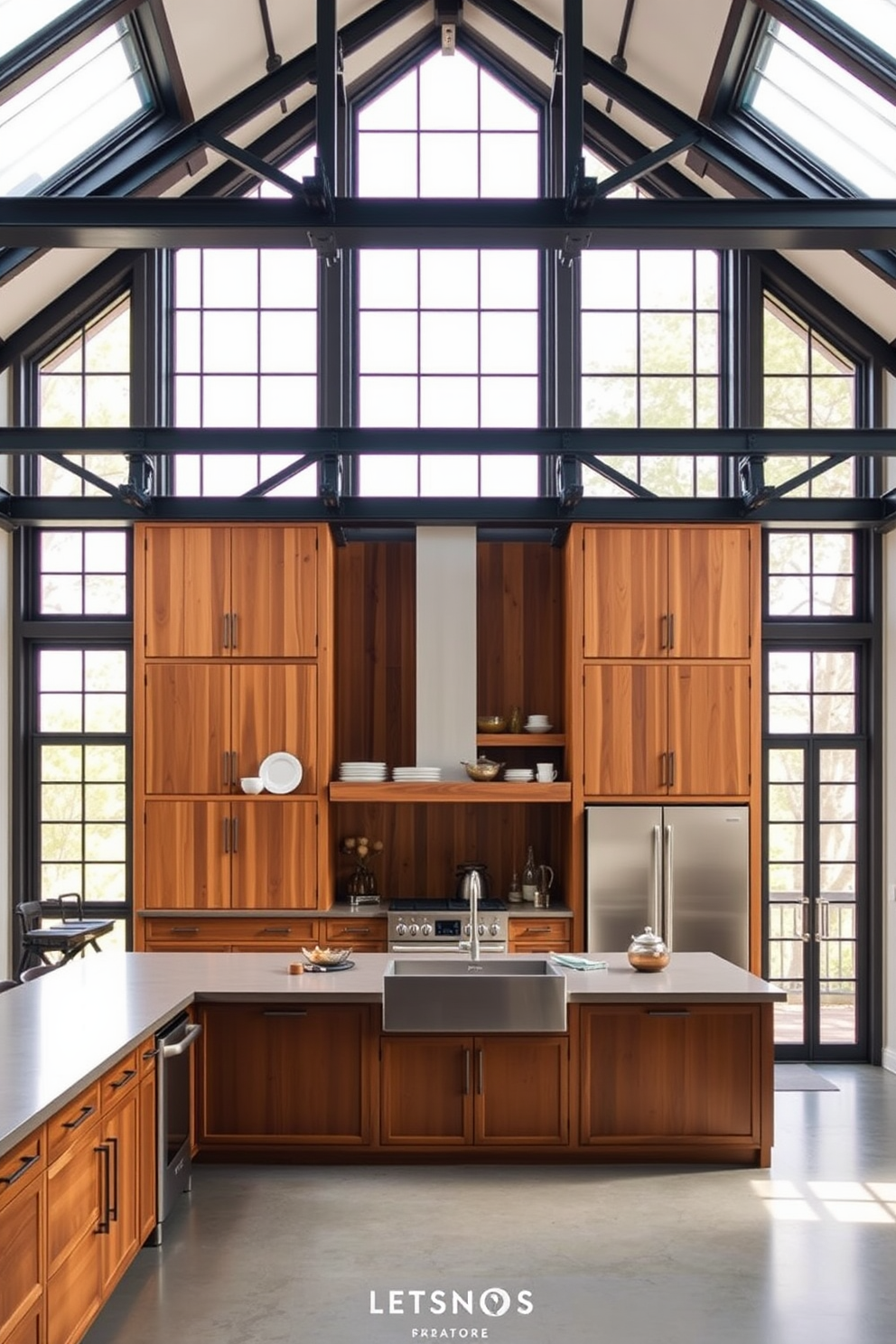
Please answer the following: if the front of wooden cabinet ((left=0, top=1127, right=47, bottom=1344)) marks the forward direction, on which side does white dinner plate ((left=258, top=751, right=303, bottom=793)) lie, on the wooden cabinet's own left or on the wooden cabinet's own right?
on the wooden cabinet's own left

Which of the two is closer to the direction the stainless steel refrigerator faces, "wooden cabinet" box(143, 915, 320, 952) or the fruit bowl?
the fruit bowl

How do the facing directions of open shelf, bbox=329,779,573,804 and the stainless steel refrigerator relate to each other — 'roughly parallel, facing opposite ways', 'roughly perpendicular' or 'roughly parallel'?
roughly parallel

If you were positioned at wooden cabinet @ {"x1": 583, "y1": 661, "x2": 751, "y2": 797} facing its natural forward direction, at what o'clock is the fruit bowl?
The fruit bowl is roughly at 1 o'clock from the wooden cabinet.

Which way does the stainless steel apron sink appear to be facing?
toward the camera

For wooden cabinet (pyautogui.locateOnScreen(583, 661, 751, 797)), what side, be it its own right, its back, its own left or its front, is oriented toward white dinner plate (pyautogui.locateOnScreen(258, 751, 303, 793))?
right

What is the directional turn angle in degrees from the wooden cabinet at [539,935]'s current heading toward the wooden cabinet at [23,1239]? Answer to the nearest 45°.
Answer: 0° — it already faces it

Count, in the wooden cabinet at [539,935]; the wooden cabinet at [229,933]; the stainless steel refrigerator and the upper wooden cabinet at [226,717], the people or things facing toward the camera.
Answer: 4

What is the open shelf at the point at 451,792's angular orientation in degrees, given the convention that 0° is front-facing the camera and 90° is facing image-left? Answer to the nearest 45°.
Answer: approximately 0°

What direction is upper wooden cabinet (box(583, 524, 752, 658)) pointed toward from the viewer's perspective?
toward the camera

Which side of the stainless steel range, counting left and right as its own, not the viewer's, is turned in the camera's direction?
front
